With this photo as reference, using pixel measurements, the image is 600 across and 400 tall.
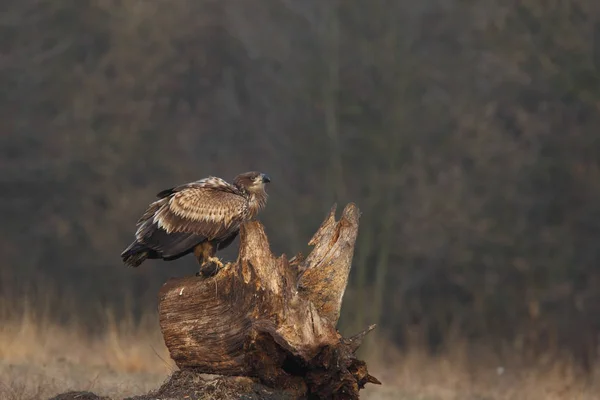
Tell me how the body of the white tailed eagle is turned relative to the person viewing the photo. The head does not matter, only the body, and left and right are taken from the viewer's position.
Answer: facing to the right of the viewer
